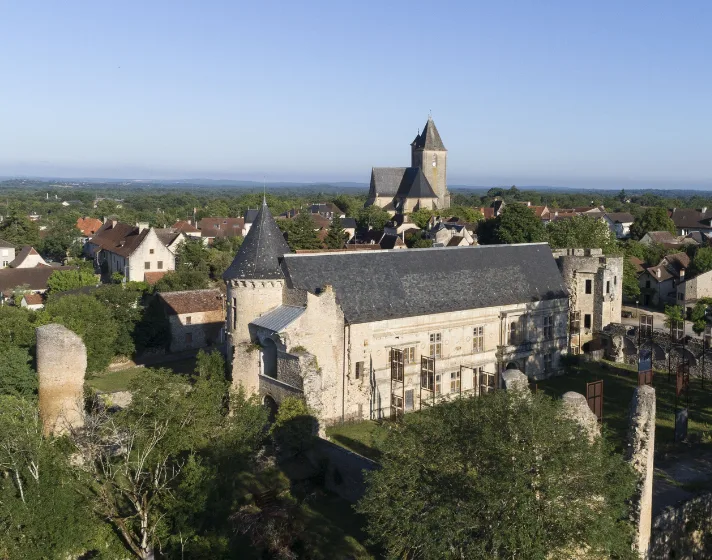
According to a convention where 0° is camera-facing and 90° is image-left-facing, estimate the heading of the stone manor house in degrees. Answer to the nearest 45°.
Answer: approximately 315°

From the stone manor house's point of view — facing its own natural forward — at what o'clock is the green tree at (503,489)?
The green tree is roughly at 1 o'clock from the stone manor house.

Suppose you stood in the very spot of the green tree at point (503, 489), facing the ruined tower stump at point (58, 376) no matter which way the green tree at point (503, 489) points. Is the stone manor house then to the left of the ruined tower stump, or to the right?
right

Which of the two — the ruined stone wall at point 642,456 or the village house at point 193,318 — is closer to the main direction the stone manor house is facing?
the ruined stone wall

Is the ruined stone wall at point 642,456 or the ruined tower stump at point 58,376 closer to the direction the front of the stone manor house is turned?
the ruined stone wall

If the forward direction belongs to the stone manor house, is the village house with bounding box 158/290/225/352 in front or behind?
behind
